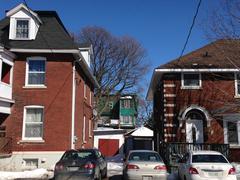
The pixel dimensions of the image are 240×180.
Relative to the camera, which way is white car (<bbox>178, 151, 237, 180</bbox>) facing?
away from the camera

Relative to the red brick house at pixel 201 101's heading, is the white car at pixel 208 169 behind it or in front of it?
in front

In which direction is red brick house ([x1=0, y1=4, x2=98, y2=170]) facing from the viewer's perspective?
toward the camera

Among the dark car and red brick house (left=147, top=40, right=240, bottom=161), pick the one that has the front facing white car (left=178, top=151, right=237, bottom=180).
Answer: the red brick house

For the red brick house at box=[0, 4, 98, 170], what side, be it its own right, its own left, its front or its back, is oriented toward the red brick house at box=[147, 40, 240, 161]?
left

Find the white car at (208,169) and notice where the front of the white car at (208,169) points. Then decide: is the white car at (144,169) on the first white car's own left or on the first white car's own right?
on the first white car's own left

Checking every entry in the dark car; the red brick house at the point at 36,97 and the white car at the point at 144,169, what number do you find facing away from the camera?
2

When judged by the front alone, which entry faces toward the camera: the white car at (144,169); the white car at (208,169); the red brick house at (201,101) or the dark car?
the red brick house

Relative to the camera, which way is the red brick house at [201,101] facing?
toward the camera

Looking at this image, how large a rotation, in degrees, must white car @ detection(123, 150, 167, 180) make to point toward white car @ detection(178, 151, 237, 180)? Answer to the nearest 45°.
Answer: approximately 135° to its right

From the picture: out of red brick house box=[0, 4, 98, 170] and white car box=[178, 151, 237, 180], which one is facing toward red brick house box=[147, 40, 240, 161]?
the white car

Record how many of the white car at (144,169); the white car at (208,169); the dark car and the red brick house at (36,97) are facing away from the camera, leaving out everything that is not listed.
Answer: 3

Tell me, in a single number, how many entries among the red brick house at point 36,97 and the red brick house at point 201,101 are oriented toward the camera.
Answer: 2

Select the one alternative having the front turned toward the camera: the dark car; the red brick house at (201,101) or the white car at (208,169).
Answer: the red brick house

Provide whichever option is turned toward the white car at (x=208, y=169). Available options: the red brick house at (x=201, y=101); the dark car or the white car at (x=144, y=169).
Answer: the red brick house

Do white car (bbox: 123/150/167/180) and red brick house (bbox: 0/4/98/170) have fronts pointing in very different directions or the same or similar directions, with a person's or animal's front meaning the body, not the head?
very different directions

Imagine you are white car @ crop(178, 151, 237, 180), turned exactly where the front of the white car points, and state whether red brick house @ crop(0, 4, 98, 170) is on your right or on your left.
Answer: on your left

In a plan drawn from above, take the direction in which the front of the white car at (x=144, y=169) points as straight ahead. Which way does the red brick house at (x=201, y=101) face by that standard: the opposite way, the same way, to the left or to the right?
the opposite way

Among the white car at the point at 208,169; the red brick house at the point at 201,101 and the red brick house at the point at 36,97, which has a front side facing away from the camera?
the white car
